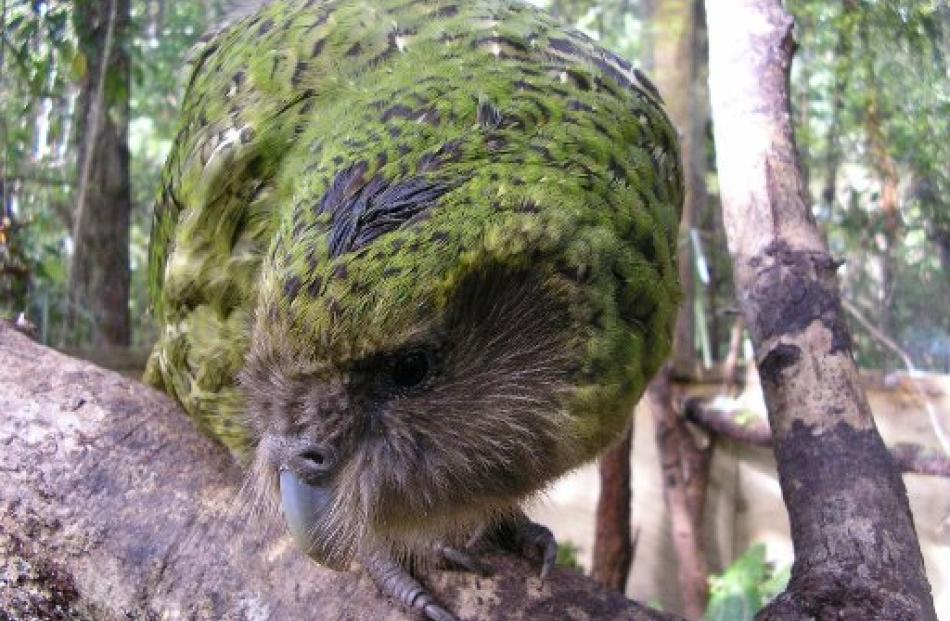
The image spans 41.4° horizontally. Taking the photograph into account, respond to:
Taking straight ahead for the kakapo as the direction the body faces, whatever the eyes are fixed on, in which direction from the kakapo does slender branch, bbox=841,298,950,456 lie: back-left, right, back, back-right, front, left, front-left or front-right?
back

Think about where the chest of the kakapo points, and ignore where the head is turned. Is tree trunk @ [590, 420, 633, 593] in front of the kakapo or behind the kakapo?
behind

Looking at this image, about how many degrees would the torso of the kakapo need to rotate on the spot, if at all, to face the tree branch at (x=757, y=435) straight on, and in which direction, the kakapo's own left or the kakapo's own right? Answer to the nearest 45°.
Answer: approximately 180°

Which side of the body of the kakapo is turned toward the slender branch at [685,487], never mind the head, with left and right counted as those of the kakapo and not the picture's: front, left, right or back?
back

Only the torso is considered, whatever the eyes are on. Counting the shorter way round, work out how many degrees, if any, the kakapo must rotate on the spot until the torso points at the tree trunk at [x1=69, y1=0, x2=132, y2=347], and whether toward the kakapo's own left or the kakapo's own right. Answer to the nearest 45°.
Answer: approximately 90° to the kakapo's own right

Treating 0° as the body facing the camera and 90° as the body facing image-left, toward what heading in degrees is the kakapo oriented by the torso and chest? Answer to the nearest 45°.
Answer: approximately 45°

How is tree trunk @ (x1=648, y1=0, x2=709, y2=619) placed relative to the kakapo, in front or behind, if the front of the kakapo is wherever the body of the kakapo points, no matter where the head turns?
behind
